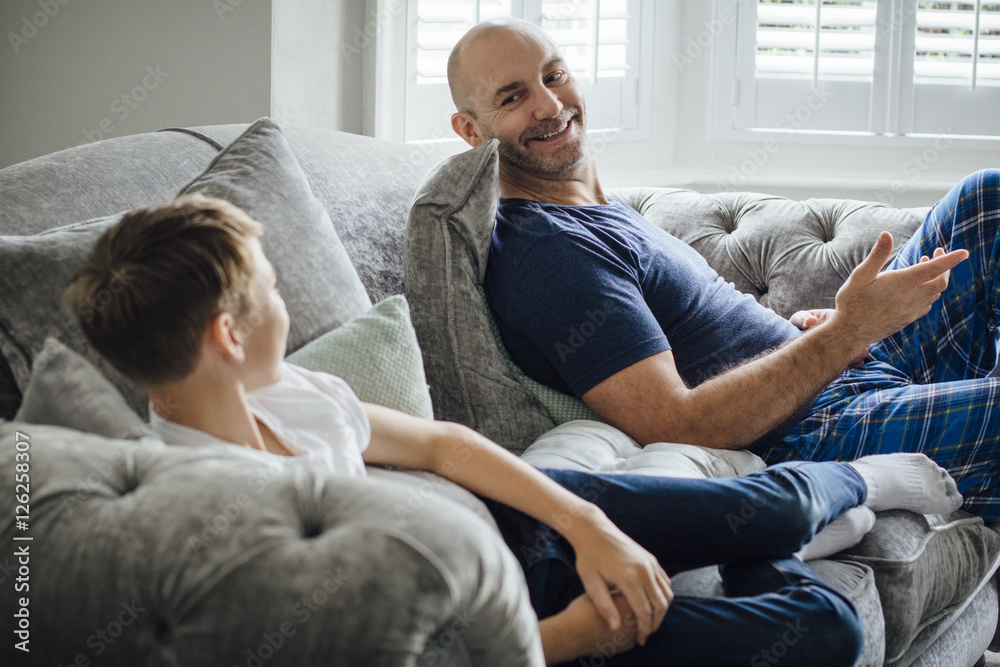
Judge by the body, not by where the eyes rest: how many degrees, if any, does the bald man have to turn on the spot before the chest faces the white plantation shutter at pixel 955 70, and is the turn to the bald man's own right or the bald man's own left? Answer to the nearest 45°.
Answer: approximately 90° to the bald man's own left

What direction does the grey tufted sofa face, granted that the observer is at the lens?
facing the viewer and to the right of the viewer

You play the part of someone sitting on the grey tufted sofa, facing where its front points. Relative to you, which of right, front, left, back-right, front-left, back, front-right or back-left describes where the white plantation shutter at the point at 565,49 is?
back-left
